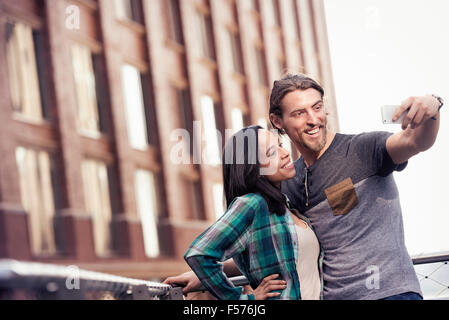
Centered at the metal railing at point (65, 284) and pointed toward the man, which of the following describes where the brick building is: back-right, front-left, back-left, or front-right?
front-left

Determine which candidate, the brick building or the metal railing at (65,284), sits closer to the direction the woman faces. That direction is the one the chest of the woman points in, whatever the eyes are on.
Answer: the metal railing

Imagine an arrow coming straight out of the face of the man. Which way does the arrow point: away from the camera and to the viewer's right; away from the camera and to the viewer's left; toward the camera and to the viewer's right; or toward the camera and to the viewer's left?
toward the camera and to the viewer's right

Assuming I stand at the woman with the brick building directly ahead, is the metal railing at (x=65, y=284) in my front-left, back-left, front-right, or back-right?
back-left

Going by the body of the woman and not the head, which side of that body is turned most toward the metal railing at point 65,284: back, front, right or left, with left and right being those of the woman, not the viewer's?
right

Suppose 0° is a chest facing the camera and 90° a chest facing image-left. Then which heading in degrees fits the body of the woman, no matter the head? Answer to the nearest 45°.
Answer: approximately 315°

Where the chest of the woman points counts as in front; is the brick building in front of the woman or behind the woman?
behind
